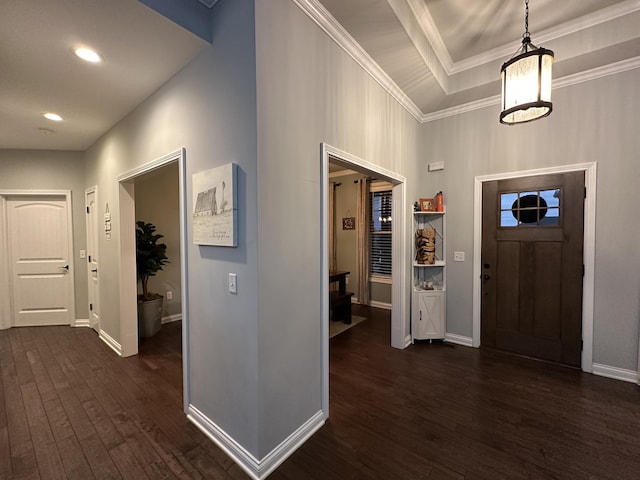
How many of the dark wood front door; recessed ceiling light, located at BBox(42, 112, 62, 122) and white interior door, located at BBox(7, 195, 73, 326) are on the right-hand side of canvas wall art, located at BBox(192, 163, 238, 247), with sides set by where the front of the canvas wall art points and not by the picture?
2

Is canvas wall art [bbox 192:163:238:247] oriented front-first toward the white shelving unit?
no

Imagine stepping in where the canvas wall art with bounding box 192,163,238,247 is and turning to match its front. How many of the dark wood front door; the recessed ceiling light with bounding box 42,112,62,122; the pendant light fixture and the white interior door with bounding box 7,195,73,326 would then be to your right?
2

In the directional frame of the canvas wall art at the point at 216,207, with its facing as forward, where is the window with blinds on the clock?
The window with blinds is roughly at 6 o'clock from the canvas wall art.

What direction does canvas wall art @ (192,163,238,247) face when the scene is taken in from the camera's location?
facing the viewer and to the left of the viewer

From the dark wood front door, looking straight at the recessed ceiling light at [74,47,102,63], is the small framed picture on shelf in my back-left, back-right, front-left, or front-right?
front-right

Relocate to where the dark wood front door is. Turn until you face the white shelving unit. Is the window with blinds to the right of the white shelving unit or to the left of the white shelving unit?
right

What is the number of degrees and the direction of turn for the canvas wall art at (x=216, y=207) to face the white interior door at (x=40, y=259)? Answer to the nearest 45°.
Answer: approximately 90° to its right

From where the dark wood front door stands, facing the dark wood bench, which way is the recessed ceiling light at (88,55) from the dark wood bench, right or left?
left

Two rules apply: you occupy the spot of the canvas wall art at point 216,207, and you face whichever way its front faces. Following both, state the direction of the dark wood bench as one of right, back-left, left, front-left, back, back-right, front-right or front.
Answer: back

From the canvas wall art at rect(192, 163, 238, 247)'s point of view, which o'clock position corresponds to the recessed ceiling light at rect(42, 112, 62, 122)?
The recessed ceiling light is roughly at 3 o'clock from the canvas wall art.

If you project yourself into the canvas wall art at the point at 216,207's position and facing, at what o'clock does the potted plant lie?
The potted plant is roughly at 4 o'clock from the canvas wall art.
